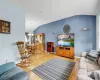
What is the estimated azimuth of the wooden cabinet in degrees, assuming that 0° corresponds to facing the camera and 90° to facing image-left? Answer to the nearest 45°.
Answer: approximately 45°

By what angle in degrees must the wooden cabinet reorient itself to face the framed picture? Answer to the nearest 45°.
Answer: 0° — it already faces it

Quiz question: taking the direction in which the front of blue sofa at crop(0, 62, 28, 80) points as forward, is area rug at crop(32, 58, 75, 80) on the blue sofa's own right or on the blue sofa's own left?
on the blue sofa's own left

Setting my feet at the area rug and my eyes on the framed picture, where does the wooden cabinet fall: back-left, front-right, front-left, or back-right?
back-right
